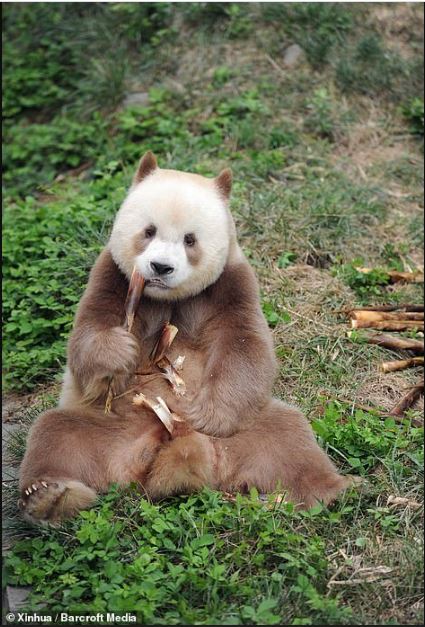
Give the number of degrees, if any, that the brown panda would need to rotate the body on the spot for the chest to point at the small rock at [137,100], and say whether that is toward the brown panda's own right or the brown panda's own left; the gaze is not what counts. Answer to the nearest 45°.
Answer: approximately 180°

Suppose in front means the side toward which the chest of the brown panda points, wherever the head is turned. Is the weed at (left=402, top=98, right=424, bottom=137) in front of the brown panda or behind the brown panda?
behind

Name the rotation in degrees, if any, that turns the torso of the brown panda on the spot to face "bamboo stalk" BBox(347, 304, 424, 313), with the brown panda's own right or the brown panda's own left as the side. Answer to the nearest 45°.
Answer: approximately 135° to the brown panda's own left

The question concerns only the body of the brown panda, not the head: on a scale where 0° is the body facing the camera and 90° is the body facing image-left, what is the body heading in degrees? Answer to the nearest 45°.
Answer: approximately 0°

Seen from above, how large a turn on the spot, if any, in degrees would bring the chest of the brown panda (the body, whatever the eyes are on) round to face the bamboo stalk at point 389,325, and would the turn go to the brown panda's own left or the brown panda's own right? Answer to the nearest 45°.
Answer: approximately 135° to the brown panda's own left

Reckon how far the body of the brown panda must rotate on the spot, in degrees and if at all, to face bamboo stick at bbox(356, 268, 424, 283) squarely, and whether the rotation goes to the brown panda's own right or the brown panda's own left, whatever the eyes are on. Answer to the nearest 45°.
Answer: approximately 135° to the brown panda's own left

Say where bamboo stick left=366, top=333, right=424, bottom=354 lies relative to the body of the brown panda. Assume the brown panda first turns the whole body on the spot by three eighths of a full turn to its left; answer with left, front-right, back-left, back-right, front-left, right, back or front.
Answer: front

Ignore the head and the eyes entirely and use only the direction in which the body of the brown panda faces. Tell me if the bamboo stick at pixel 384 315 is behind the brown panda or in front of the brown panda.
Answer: behind

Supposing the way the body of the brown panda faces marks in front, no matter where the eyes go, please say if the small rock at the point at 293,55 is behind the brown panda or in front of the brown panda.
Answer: behind
